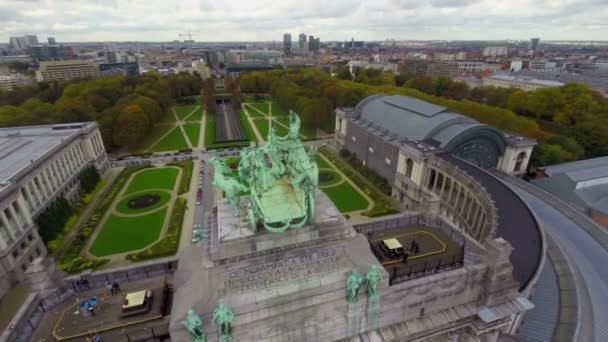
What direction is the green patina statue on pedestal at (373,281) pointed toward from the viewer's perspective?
toward the camera

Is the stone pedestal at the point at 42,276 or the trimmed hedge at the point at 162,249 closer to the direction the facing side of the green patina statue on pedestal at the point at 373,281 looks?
the stone pedestal

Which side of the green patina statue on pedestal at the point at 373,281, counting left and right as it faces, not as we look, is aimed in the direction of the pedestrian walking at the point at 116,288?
right

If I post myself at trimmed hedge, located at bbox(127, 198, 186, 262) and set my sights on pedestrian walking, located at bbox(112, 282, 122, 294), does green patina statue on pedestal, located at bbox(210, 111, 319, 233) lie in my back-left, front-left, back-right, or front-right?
front-left

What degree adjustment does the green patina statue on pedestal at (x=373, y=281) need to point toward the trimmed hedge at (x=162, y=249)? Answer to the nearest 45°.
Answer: approximately 90° to its right

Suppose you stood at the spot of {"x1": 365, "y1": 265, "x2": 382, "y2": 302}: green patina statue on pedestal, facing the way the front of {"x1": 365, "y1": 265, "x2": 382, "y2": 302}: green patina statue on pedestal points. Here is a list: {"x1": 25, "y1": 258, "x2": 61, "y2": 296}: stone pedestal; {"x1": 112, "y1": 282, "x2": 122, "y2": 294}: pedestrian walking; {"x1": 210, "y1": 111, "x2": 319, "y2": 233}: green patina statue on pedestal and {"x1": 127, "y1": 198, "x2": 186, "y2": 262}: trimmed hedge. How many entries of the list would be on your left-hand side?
0

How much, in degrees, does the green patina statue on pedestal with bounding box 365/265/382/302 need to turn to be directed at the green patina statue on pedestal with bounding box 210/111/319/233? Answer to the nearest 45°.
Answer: approximately 90° to its right

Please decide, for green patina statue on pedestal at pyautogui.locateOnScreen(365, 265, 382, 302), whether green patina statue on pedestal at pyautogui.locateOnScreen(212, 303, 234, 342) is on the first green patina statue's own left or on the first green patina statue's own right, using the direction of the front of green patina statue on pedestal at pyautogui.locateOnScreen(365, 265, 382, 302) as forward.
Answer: on the first green patina statue's own right

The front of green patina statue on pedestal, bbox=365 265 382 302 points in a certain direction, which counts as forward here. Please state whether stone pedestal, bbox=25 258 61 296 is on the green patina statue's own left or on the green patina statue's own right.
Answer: on the green patina statue's own right

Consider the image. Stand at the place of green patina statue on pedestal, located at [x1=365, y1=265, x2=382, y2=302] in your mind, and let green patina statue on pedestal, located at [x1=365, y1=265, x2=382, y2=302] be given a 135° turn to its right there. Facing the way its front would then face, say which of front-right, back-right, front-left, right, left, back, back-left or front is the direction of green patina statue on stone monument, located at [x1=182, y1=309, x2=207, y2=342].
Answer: left

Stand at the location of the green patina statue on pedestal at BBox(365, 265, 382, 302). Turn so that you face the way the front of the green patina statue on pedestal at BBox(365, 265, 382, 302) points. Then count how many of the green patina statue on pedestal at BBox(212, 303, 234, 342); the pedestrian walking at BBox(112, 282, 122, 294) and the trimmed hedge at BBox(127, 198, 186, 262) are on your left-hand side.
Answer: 0
